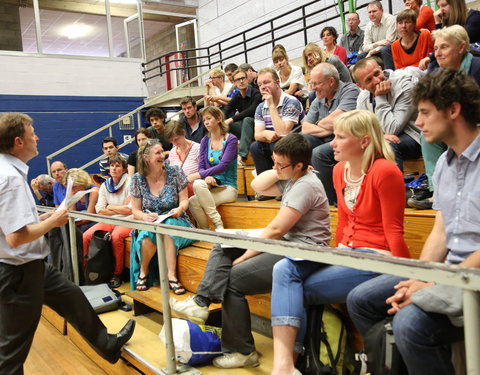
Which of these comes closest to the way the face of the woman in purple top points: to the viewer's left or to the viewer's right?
to the viewer's left

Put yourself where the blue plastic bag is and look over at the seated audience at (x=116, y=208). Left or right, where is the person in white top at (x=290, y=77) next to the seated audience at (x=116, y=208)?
right

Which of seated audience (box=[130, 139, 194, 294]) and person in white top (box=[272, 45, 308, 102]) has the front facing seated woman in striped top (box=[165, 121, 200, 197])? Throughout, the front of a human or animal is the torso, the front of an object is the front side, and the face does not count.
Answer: person in white top (box=[272, 45, 308, 102])

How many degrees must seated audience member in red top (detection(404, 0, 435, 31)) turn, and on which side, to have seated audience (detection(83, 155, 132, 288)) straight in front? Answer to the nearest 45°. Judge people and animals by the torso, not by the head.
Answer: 0° — they already face them

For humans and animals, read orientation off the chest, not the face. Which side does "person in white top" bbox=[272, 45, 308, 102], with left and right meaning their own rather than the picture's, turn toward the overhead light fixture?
right

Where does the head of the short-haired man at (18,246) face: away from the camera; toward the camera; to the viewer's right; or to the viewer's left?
to the viewer's right

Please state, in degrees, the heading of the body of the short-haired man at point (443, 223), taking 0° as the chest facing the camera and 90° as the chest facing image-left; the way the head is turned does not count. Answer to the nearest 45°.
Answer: approximately 45°

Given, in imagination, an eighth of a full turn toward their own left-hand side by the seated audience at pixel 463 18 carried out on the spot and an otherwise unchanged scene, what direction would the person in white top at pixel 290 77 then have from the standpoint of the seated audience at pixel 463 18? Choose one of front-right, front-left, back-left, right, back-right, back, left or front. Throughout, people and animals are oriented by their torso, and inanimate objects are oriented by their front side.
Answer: front-right

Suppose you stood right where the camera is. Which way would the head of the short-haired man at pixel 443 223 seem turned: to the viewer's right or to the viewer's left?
to the viewer's left

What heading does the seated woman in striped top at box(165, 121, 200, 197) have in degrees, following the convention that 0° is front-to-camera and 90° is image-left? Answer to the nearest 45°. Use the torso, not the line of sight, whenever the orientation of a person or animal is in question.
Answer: approximately 45°

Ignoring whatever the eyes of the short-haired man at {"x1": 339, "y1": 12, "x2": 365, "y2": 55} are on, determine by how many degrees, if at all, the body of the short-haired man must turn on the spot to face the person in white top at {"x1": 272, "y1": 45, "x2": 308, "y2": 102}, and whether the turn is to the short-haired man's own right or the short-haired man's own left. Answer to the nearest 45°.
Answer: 0° — they already face them

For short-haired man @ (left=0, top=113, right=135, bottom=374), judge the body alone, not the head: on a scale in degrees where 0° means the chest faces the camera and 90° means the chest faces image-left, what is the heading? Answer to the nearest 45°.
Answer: approximately 270°

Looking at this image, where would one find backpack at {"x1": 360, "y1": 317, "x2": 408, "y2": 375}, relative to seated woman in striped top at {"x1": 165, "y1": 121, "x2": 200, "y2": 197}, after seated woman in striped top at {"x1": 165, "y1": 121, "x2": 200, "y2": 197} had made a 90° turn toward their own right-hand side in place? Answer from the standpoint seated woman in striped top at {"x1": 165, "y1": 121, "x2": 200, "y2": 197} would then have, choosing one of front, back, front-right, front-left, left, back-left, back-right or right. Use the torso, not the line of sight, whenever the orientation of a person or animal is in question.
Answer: back-left

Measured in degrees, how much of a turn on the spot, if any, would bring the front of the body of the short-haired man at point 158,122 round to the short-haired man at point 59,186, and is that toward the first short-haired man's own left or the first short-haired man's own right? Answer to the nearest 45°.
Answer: approximately 45° to the first short-haired man's own right
